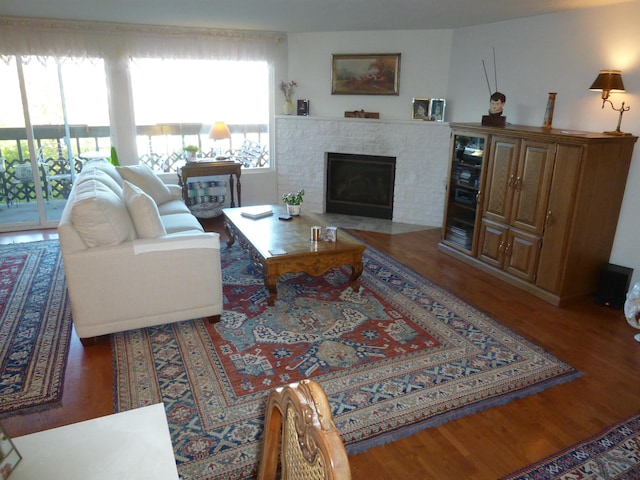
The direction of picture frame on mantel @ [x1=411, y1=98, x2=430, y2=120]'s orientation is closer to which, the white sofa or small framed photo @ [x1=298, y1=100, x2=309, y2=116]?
the white sofa

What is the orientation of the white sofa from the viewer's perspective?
to the viewer's right

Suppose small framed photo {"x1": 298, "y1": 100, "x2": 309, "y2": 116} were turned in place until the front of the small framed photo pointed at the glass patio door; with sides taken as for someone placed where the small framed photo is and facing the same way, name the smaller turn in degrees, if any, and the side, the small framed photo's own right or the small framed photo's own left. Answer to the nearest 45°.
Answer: approximately 90° to the small framed photo's own right

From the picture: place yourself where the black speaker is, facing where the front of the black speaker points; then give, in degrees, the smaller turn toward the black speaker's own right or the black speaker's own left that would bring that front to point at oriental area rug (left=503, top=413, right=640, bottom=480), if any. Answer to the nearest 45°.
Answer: approximately 45° to the black speaker's own left

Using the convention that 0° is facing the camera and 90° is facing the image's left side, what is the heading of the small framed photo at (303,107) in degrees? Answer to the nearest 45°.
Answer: approximately 0°

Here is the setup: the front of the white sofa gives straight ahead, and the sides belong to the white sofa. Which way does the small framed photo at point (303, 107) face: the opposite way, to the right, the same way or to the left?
to the right

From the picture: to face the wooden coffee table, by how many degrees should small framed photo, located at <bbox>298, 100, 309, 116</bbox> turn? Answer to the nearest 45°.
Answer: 0° — it already faces it

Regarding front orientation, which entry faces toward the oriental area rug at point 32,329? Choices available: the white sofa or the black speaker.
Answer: the black speaker

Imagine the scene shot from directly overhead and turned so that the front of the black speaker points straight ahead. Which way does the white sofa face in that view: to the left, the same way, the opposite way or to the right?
the opposite way

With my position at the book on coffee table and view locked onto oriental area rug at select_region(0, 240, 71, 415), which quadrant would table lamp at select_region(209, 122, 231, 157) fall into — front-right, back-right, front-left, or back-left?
back-right
